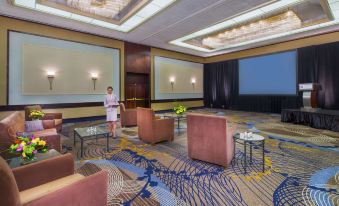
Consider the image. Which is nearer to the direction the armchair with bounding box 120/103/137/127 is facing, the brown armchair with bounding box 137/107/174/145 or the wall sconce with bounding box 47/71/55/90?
the brown armchair

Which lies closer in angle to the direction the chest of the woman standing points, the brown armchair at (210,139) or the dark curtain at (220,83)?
the brown armchair

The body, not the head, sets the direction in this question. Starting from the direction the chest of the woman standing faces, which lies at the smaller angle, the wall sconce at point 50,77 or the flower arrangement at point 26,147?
the flower arrangement
